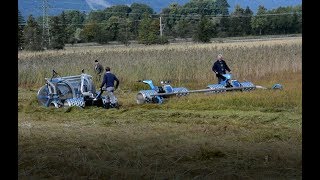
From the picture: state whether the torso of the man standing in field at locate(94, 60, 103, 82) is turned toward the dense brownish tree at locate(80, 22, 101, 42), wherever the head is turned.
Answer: no

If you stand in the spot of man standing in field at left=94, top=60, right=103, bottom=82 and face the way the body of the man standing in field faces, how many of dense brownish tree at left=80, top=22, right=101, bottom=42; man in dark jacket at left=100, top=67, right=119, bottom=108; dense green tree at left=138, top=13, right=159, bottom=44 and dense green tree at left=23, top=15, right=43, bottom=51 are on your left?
1

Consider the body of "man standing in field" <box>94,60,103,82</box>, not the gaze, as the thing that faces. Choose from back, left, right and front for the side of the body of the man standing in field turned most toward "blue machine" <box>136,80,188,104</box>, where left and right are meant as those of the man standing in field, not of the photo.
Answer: left

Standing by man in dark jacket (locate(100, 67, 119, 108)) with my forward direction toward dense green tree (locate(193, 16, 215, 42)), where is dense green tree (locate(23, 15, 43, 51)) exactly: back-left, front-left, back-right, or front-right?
front-left

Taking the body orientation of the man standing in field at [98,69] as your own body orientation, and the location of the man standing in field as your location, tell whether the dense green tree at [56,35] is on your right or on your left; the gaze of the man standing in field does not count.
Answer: on your right

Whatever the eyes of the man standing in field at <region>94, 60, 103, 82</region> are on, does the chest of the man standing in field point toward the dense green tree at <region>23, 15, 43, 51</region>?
no
